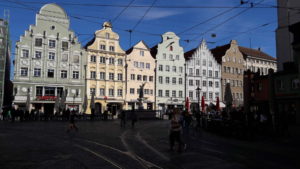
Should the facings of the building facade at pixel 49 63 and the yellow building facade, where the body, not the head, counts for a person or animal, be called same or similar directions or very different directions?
same or similar directions

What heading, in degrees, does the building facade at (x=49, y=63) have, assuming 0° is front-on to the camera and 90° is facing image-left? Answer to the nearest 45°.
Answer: approximately 0°

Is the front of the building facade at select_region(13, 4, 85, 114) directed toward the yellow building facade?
no

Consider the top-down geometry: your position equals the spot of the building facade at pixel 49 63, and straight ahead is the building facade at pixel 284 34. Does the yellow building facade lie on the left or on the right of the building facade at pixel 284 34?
left

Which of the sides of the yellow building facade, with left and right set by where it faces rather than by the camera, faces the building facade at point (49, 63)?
right

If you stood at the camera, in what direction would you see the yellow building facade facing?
facing the viewer

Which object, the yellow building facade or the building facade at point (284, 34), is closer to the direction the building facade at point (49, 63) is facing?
the building facade

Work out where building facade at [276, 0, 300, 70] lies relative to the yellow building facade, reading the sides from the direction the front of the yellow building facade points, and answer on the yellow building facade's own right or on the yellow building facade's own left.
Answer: on the yellow building facade's own left

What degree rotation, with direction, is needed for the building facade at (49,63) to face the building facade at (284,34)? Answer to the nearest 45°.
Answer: approximately 45° to its left

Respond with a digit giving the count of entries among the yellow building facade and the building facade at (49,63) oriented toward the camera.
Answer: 2
